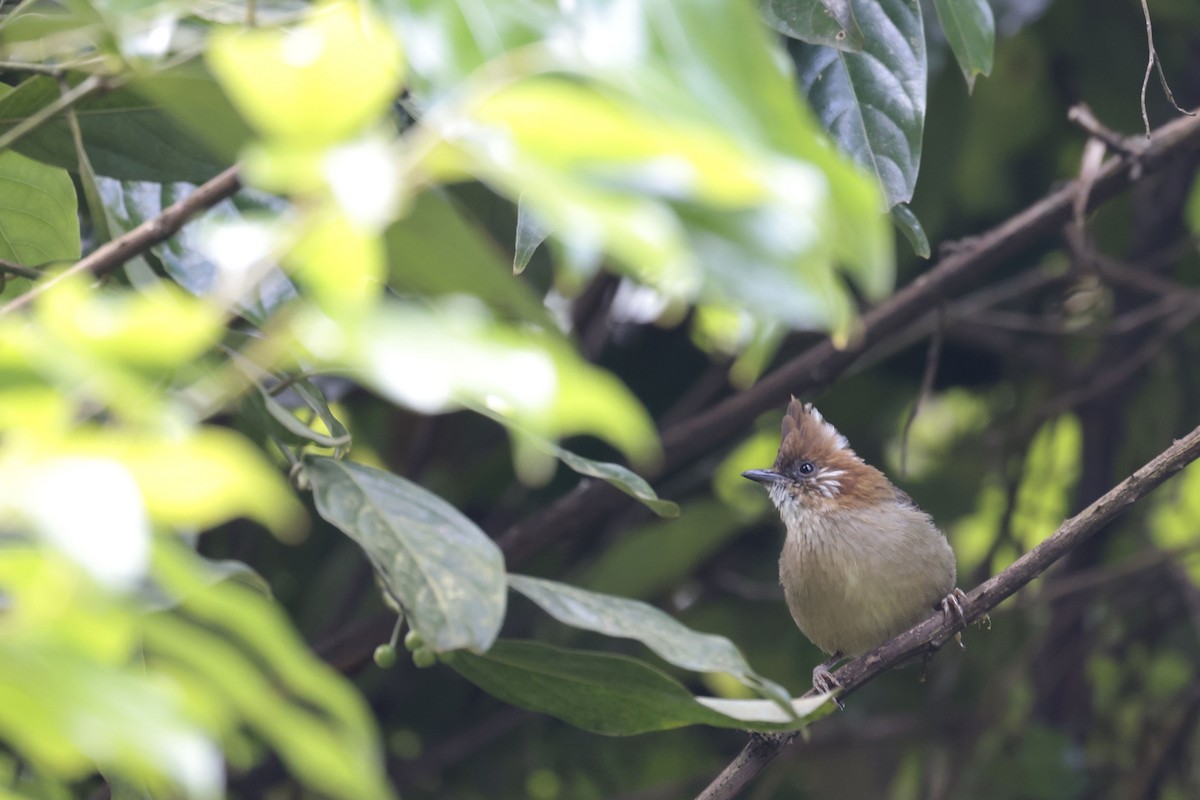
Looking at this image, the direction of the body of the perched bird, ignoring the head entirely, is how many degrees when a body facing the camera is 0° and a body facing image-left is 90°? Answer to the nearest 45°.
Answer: approximately 45°

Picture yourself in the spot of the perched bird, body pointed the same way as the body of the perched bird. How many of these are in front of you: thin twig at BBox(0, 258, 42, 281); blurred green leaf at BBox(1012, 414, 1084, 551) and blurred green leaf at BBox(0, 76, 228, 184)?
2

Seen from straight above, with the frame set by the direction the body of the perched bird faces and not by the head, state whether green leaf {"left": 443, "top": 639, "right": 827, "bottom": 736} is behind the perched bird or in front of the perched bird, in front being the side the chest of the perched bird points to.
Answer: in front

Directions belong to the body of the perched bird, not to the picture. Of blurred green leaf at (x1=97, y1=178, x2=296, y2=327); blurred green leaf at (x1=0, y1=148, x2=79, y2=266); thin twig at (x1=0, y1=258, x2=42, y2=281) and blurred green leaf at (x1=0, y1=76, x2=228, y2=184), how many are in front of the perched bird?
4

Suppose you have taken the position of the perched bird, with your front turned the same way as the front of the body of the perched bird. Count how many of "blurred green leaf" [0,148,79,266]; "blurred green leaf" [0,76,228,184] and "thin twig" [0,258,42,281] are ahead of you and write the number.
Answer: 3
